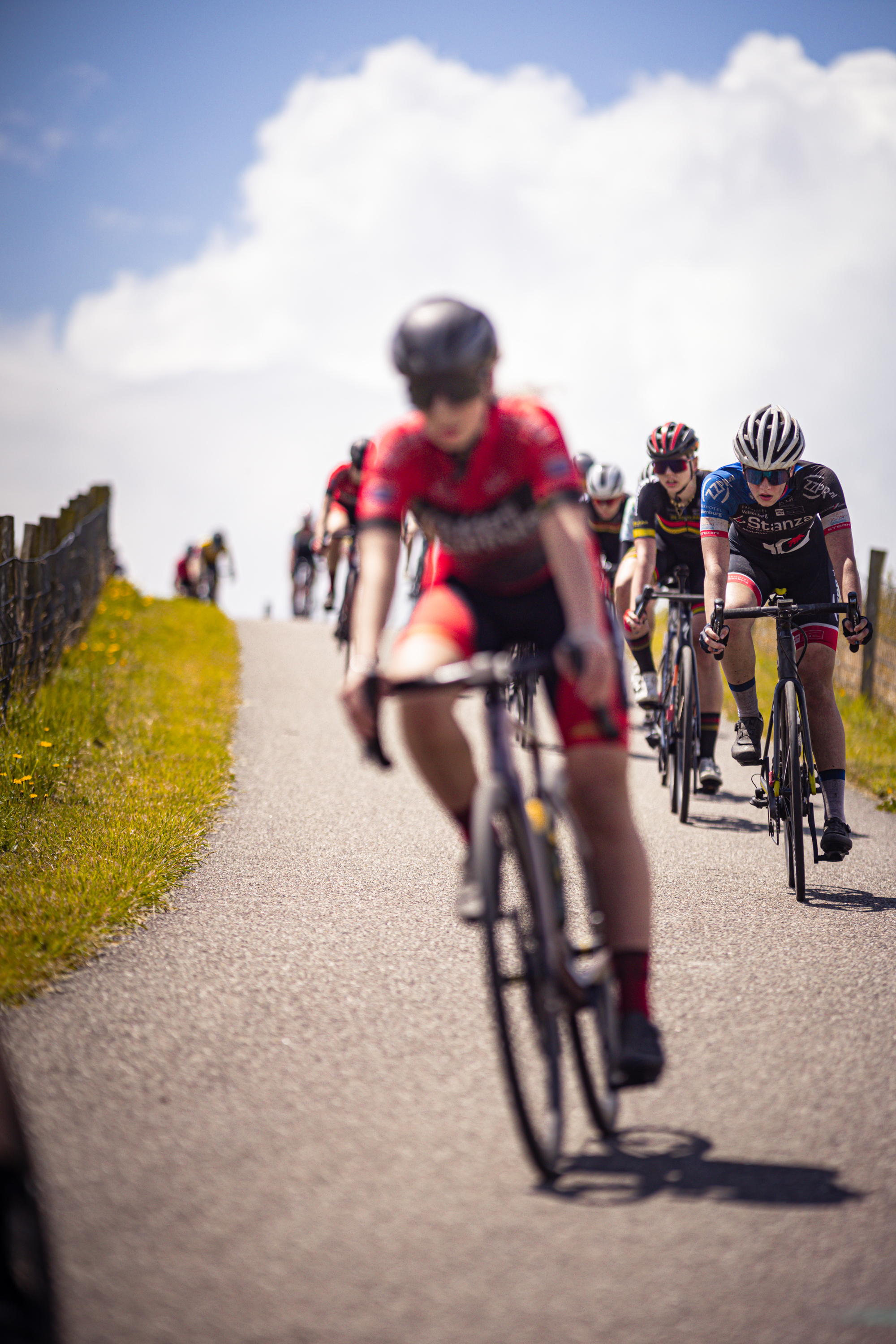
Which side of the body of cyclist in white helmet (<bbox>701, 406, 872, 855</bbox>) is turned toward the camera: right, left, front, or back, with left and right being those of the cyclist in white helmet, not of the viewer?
front

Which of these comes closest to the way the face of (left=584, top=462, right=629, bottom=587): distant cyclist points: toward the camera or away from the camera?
toward the camera

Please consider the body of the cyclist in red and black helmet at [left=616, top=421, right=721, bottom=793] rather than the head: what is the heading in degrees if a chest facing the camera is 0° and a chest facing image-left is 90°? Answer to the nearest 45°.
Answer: approximately 0°

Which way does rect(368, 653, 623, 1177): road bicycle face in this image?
toward the camera

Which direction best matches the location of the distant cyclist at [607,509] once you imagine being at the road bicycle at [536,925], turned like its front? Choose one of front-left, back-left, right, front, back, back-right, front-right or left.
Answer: back

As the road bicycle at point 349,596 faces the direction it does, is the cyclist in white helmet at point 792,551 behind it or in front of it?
in front

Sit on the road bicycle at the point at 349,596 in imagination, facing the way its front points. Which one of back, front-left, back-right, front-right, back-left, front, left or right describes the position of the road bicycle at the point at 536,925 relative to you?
front

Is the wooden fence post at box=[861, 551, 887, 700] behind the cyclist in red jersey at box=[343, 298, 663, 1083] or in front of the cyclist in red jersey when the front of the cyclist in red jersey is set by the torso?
behind

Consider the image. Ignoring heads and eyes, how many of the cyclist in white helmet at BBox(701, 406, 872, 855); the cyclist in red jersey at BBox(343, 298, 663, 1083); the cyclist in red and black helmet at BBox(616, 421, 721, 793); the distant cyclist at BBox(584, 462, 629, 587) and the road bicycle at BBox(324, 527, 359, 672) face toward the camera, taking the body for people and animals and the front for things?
5

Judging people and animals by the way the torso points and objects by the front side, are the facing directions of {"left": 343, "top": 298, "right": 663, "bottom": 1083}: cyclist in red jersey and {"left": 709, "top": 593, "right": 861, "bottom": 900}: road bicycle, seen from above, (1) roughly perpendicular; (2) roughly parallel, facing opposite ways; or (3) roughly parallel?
roughly parallel

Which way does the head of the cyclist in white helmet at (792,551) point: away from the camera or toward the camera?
toward the camera

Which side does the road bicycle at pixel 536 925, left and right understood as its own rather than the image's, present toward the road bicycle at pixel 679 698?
back

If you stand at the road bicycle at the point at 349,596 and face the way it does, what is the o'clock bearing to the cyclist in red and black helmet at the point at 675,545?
The cyclist in red and black helmet is roughly at 11 o'clock from the road bicycle.

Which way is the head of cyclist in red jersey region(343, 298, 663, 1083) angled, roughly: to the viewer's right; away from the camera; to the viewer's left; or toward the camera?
toward the camera

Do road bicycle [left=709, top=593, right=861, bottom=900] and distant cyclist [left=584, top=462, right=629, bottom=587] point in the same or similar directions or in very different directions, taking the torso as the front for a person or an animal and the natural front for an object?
same or similar directions

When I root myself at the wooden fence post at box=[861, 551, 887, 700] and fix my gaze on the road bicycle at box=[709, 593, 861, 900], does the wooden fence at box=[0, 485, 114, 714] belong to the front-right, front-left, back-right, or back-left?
front-right

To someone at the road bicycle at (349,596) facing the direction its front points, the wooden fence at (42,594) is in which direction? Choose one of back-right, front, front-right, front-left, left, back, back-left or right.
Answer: right
